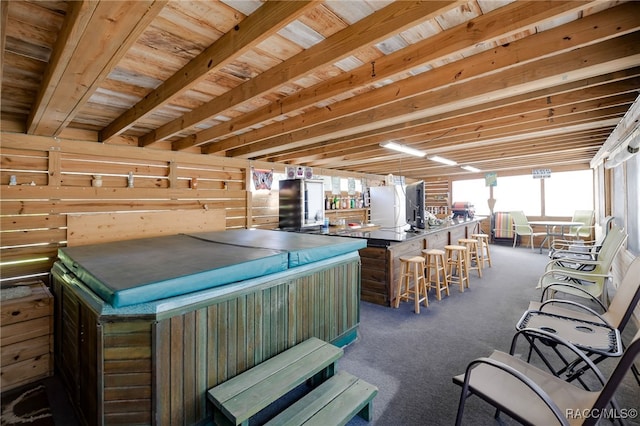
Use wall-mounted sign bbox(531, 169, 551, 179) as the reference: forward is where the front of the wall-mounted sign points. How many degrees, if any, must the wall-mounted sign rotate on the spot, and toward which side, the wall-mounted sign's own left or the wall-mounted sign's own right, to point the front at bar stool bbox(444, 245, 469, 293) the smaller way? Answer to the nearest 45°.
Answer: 0° — it already faces it

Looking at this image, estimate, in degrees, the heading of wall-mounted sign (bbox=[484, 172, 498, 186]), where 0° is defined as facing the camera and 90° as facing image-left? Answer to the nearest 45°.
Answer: approximately 0°

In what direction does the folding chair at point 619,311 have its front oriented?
to the viewer's left

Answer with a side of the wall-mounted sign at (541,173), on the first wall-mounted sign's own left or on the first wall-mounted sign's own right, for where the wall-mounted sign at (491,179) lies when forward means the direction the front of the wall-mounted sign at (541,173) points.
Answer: on the first wall-mounted sign's own right

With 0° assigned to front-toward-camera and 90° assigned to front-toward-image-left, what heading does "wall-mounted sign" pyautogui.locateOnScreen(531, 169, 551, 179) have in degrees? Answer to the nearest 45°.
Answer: approximately 0°

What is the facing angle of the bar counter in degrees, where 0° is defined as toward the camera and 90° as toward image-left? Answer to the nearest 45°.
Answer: approximately 315°

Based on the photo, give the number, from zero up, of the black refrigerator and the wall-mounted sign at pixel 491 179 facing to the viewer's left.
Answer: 0

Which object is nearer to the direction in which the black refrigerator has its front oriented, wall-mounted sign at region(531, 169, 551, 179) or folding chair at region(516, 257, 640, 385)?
the folding chair

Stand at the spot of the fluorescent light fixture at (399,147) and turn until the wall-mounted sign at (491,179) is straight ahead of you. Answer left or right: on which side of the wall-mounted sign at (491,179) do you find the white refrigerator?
left

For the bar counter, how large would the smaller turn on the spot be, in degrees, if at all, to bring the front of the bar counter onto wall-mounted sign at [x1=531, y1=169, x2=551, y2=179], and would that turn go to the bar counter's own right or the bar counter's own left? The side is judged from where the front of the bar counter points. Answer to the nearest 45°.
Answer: approximately 90° to the bar counter's own left
